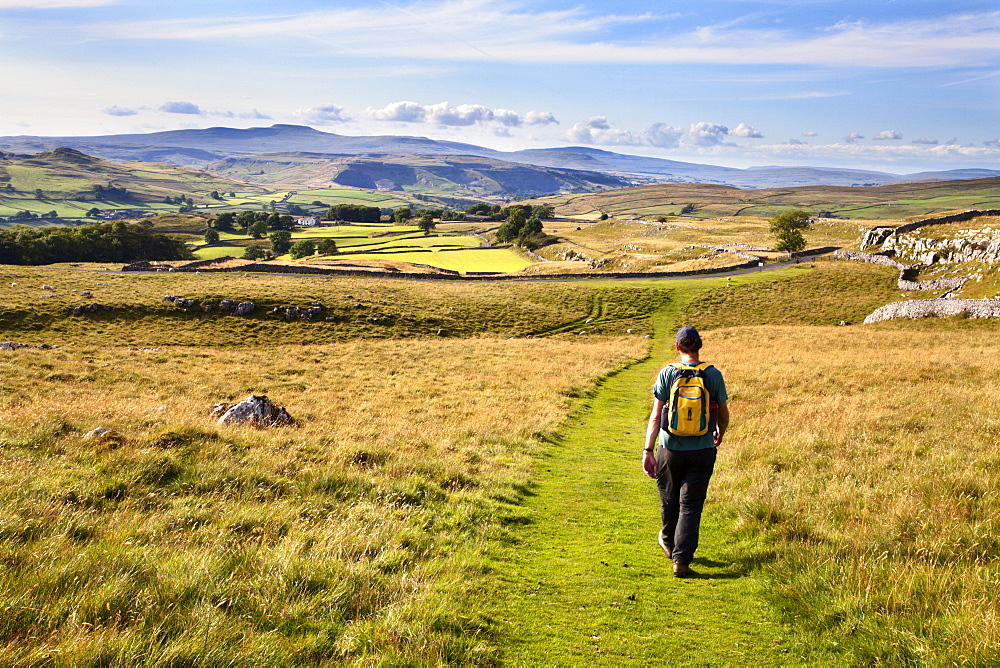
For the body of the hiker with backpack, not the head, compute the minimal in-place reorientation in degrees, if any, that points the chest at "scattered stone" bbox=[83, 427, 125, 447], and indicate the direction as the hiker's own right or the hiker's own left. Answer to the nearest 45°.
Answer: approximately 90° to the hiker's own left

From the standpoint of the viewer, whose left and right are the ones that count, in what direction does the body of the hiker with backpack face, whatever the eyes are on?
facing away from the viewer

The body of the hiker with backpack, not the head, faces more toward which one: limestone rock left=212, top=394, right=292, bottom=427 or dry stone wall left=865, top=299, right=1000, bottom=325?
the dry stone wall

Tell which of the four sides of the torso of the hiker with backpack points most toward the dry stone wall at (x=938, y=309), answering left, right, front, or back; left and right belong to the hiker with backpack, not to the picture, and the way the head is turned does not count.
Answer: front

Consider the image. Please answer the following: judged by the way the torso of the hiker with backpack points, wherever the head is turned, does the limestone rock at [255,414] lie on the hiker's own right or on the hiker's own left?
on the hiker's own left

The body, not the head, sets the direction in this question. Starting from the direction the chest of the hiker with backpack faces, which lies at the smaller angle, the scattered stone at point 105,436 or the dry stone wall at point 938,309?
the dry stone wall
